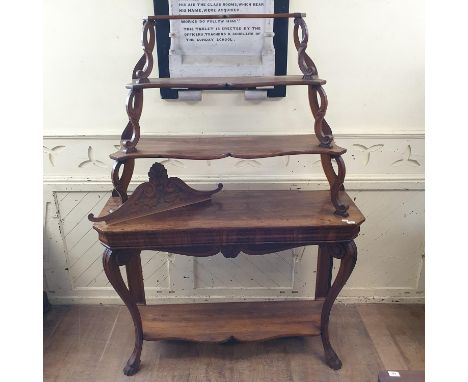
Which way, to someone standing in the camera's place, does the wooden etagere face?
facing the viewer

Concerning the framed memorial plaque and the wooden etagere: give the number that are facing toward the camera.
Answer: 2

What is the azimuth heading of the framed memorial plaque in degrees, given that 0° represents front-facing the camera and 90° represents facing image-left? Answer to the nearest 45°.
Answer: approximately 0°
